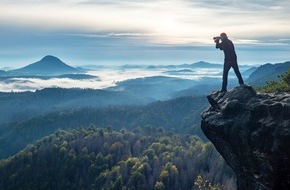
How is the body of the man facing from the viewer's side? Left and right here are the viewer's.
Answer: facing to the left of the viewer
